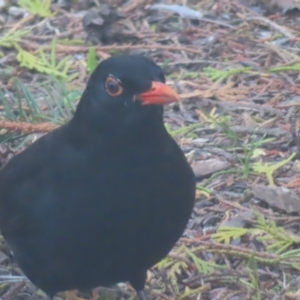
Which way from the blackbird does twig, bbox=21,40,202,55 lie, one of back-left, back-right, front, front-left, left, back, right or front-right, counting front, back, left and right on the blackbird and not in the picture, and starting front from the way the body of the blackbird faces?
back-left

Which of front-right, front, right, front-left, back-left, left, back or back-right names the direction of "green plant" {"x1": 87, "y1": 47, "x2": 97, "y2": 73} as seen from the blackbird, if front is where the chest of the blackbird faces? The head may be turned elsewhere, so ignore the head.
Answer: back-left

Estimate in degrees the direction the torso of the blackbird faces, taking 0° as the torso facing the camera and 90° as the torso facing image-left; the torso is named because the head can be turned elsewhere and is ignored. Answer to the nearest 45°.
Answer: approximately 315°

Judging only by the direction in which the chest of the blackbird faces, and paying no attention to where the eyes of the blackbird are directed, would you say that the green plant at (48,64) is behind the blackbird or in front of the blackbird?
behind

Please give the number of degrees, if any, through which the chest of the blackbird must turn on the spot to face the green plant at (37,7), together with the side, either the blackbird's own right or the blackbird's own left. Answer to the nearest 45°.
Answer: approximately 135° to the blackbird's own left
